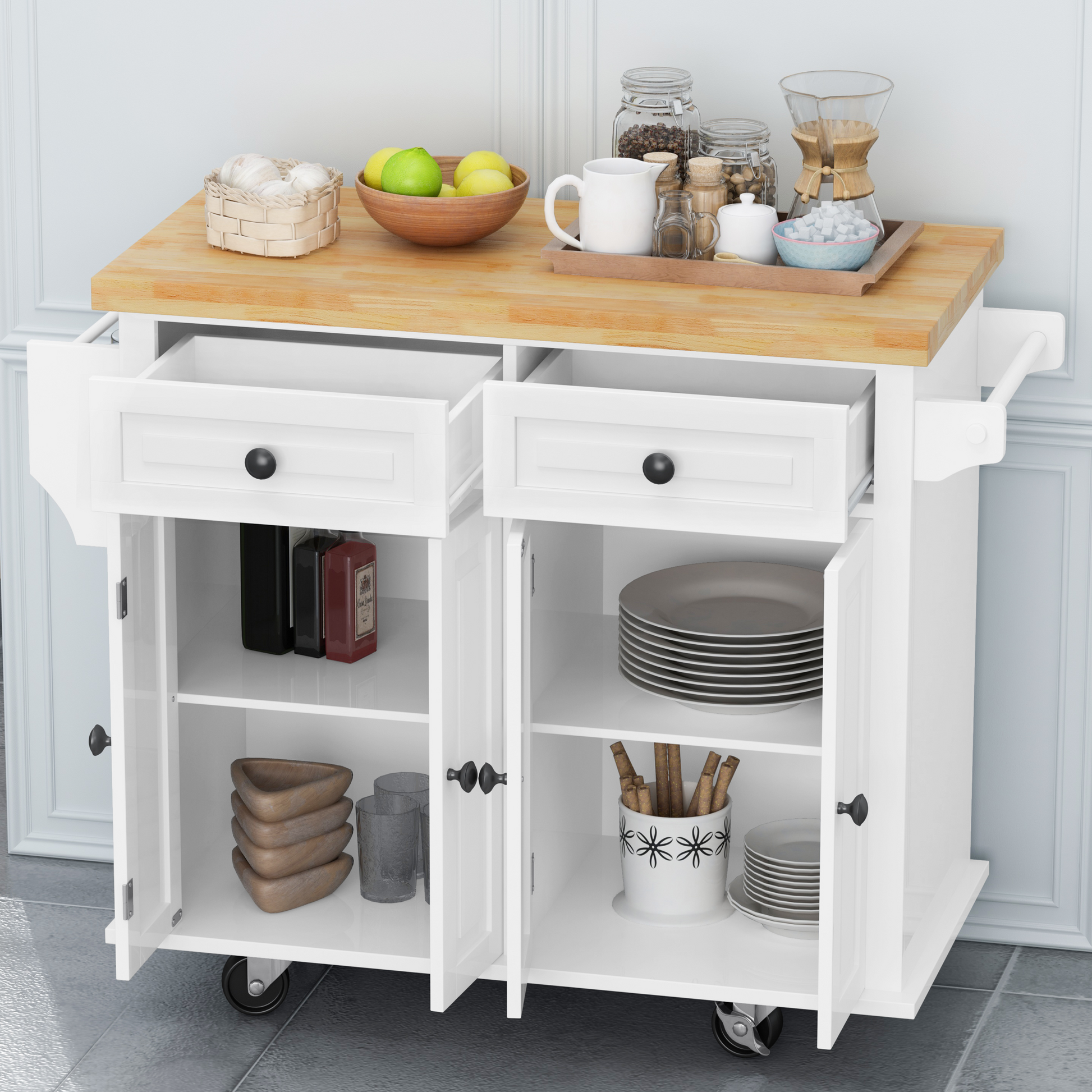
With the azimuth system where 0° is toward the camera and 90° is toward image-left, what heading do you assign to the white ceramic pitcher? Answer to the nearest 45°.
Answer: approximately 270°

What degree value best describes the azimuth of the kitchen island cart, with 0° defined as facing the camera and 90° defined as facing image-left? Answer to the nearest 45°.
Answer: approximately 0°
